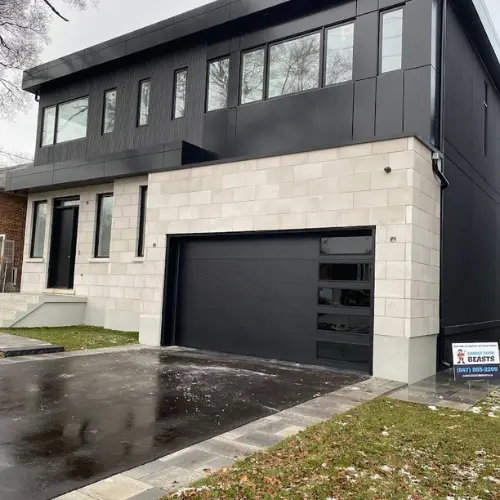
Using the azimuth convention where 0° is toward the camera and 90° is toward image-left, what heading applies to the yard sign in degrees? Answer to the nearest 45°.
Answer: approximately 0°

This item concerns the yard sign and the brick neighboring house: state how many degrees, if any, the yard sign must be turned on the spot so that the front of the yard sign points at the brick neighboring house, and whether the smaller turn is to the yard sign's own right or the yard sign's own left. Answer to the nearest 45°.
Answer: approximately 90° to the yard sign's own right

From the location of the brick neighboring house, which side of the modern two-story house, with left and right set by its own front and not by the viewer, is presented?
right

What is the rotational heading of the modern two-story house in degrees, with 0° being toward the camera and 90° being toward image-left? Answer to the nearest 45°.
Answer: approximately 45°
